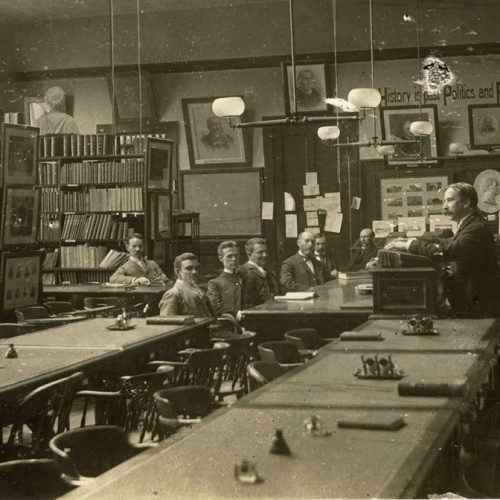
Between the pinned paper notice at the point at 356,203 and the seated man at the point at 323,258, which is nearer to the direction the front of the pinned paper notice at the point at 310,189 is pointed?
the seated man

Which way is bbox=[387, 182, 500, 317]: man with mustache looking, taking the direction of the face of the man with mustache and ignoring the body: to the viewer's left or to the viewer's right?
to the viewer's left

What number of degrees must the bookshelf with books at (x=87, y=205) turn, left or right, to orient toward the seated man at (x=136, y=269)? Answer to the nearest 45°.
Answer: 0° — it already faces them

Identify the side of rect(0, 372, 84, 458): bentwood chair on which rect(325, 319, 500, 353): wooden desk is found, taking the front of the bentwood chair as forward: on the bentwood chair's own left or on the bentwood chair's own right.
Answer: on the bentwood chair's own right

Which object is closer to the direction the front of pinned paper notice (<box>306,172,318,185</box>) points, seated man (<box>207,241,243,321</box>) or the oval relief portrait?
the seated man

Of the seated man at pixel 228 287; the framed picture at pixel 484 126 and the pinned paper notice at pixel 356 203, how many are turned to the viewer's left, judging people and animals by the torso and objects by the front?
0

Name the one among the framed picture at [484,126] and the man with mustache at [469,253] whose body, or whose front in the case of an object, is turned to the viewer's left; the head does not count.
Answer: the man with mustache

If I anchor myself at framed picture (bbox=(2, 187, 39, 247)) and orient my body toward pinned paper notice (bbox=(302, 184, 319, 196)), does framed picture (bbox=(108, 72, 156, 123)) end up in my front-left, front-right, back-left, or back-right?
front-left

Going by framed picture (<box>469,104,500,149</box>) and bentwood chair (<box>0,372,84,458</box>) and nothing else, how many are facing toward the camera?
1

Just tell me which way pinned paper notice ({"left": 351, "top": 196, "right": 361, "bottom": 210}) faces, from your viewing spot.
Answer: facing the viewer

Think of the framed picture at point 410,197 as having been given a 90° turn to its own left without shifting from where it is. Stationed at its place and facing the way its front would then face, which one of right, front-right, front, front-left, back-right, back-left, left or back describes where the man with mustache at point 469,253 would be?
right

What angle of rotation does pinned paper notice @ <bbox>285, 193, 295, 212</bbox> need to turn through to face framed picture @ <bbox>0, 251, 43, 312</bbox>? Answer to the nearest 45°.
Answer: approximately 45° to its right

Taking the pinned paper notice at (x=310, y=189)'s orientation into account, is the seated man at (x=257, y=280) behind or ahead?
ahead

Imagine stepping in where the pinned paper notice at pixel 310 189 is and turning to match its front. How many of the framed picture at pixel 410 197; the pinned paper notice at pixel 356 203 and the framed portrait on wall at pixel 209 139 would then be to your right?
1

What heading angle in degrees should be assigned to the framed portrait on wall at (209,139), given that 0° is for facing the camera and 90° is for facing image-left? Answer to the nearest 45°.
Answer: approximately 0°
